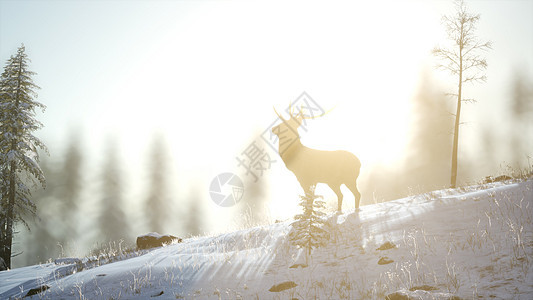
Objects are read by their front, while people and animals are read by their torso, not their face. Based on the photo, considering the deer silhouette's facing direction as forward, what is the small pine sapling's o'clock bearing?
The small pine sapling is roughly at 9 o'clock from the deer silhouette.

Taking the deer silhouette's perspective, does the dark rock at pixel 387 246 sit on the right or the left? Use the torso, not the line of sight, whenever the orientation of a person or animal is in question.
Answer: on its left

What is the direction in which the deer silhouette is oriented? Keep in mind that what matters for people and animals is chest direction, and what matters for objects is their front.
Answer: to the viewer's left

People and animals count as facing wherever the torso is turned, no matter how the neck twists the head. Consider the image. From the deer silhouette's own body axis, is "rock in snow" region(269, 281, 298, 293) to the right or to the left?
on its left

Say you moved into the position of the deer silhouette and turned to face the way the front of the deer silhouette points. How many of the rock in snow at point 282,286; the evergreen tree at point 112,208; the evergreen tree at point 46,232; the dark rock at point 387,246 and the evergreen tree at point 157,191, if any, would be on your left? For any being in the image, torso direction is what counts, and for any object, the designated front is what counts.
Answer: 2
